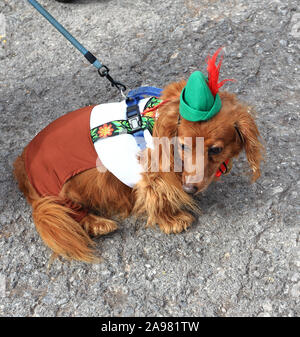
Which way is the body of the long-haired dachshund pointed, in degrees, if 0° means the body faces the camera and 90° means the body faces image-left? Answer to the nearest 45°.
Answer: approximately 270°
